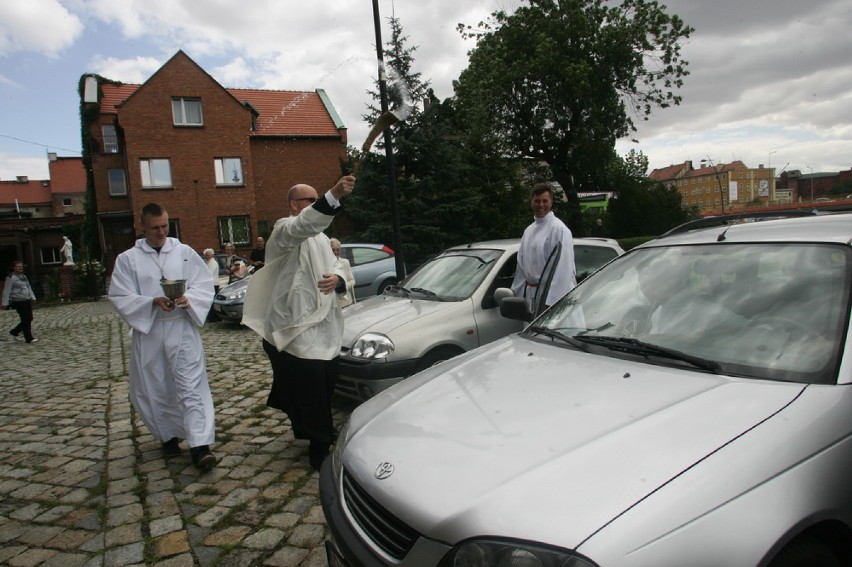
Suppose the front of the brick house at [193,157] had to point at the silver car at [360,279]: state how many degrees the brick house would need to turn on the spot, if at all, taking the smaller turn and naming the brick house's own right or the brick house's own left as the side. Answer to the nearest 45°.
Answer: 0° — it already faces it

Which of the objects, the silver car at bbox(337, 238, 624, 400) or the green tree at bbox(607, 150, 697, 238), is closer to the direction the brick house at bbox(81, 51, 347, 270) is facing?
the silver car

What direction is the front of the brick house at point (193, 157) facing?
toward the camera

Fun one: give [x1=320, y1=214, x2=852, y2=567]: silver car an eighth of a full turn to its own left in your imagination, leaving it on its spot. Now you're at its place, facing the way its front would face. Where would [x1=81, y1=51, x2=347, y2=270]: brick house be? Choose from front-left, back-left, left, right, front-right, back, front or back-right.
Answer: back-right

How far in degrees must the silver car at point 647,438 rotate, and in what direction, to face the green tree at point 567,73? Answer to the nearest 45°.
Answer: approximately 135° to its right

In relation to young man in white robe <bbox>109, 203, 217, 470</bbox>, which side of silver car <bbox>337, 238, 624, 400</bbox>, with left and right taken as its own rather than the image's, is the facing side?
front

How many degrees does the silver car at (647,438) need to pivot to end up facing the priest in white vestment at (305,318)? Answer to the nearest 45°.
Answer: approximately 90° to its right

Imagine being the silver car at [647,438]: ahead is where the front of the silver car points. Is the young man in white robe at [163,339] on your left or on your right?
on your right

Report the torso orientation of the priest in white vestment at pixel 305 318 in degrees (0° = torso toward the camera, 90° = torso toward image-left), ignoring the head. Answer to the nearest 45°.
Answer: approximately 315°

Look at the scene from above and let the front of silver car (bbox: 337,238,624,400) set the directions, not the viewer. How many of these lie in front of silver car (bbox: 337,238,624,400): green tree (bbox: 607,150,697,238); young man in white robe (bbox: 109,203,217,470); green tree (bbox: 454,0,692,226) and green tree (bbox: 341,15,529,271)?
1

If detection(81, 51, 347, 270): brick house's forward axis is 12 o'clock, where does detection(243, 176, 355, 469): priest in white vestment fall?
The priest in white vestment is roughly at 12 o'clock from the brick house.

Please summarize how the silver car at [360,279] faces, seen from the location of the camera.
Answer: facing the viewer and to the left of the viewer

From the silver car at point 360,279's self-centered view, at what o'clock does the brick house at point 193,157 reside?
The brick house is roughly at 4 o'clock from the silver car.

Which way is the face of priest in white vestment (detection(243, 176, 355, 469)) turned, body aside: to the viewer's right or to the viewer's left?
to the viewer's right

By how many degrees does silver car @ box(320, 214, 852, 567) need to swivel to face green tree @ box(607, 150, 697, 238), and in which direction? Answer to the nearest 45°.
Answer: approximately 135° to its right
